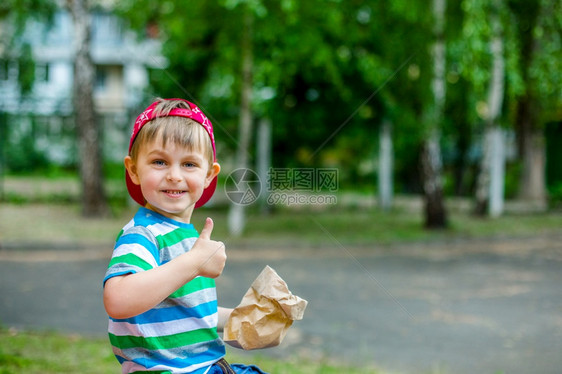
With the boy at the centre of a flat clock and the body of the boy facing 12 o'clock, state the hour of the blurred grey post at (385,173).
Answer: The blurred grey post is roughly at 8 o'clock from the boy.

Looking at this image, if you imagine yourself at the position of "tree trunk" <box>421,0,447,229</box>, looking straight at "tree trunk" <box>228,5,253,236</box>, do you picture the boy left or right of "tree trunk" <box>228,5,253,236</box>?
left

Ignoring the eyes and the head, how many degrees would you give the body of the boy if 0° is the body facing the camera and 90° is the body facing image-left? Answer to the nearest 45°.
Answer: approximately 315°

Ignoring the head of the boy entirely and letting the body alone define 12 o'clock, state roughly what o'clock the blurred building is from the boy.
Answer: The blurred building is roughly at 7 o'clock from the boy.

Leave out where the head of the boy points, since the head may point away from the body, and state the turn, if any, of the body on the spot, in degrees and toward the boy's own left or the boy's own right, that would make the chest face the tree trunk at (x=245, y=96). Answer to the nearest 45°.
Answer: approximately 135° to the boy's own left

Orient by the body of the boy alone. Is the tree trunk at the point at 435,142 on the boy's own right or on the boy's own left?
on the boy's own left

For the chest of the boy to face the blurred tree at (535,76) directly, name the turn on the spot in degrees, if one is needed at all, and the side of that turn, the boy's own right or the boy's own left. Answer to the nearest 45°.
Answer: approximately 90° to the boy's own left

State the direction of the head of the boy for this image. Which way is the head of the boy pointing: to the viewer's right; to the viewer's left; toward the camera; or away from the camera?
toward the camera

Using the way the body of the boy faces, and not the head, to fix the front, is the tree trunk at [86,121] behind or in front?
behind
